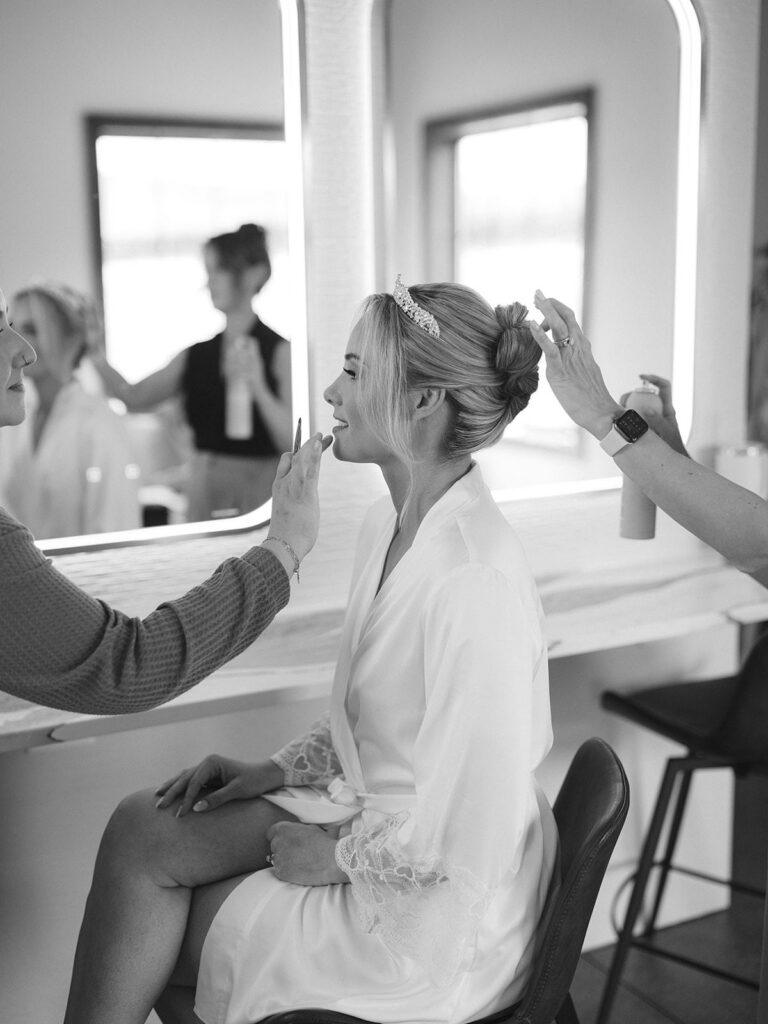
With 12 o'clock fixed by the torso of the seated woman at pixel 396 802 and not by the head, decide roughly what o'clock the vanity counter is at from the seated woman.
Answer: The vanity counter is roughly at 3 o'clock from the seated woman.

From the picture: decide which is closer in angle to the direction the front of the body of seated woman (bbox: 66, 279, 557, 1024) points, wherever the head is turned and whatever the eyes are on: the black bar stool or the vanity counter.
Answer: the vanity counter

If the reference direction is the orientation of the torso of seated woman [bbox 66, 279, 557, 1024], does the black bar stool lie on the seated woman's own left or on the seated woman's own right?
on the seated woman's own right

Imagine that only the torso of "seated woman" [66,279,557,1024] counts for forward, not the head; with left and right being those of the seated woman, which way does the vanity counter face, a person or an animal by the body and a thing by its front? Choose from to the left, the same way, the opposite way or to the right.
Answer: to the left

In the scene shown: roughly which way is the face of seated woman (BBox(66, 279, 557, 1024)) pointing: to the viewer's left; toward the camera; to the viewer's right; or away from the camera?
to the viewer's left

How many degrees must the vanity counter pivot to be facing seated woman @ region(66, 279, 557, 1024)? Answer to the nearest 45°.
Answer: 0° — it already faces them

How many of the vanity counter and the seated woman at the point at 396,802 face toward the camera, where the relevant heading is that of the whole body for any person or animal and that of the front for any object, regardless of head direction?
1

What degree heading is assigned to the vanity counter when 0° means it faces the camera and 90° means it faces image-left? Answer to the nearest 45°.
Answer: approximately 0°

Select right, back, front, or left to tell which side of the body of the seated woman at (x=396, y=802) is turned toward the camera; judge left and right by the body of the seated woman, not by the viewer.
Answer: left

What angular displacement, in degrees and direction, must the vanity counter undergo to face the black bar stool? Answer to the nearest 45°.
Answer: approximately 90° to its left
